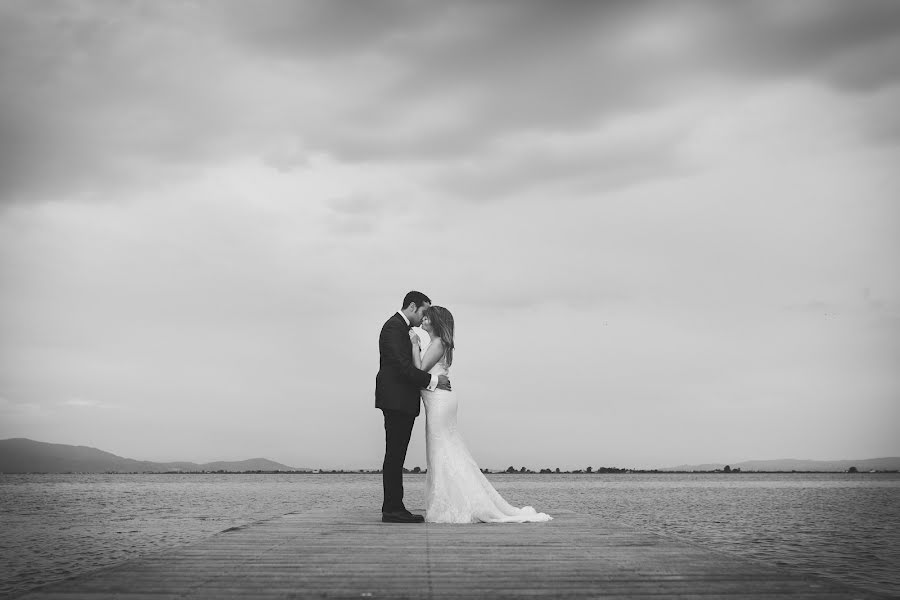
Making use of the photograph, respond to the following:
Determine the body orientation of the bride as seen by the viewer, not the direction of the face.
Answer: to the viewer's left

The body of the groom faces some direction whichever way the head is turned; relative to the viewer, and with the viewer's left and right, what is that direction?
facing to the right of the viewer

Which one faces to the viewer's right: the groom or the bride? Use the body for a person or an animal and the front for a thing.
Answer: the groom

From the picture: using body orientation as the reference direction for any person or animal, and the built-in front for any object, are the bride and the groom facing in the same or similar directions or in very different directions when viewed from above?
very different directions

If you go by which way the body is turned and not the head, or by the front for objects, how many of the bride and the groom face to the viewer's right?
1

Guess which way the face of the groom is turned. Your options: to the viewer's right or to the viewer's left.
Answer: to the viewer's right
